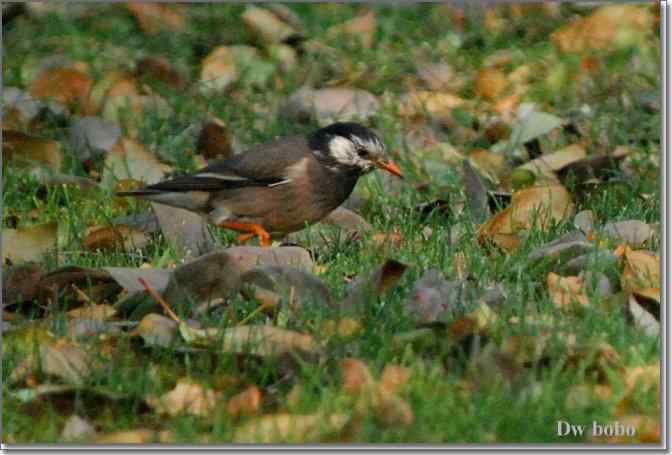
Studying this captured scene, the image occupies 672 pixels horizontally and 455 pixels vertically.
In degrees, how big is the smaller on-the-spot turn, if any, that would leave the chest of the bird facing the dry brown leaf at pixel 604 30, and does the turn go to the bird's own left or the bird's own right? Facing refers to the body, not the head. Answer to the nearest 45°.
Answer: approximately 45° to the bird's own left

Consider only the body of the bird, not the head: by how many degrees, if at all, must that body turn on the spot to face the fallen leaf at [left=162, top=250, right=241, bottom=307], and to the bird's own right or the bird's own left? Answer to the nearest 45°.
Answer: approximately 90° to the bird's own right

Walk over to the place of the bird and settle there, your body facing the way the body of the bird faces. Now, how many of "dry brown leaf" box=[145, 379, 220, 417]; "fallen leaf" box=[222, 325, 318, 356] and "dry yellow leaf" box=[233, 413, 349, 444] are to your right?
3

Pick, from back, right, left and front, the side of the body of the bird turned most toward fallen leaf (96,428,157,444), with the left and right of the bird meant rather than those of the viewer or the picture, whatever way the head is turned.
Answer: right

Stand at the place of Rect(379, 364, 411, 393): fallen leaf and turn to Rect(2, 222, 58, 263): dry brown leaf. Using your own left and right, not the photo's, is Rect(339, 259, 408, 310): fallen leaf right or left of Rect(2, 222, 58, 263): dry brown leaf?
right

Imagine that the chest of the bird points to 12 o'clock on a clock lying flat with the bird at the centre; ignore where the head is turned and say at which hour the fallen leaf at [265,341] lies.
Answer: The fallen leaf is roughly at 3 o'clock from the bird.

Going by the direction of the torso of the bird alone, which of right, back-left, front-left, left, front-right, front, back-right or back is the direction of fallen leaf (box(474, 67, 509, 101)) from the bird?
front-left

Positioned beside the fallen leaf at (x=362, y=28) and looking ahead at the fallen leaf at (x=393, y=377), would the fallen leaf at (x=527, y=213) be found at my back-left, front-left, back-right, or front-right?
front-left

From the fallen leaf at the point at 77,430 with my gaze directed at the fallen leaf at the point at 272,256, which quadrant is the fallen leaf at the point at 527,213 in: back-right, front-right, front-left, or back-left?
front-right

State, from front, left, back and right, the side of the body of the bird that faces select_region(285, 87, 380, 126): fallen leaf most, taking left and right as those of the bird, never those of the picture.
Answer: left

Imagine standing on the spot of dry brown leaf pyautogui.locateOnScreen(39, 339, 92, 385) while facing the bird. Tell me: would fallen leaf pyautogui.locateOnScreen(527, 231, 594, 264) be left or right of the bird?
right

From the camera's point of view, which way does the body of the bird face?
to the viewer's right

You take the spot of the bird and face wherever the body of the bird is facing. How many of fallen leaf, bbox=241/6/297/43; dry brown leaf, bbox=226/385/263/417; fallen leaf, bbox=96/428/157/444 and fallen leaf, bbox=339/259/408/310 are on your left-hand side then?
1

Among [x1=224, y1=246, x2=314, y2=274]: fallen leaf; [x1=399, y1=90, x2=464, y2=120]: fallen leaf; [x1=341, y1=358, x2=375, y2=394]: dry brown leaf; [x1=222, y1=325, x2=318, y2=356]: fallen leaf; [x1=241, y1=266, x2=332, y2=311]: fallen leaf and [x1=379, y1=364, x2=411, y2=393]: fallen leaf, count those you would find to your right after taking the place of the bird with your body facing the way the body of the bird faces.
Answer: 5
